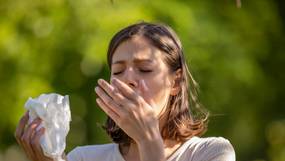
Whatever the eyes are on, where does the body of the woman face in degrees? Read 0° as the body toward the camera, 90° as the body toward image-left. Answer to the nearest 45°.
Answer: approximately 45°

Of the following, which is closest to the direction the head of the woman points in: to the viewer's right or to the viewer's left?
to the viewer's left
